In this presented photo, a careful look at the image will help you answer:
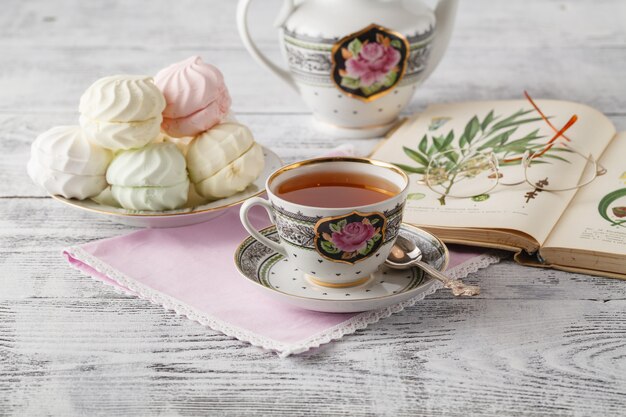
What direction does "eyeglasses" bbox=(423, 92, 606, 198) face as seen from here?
toward the camera
